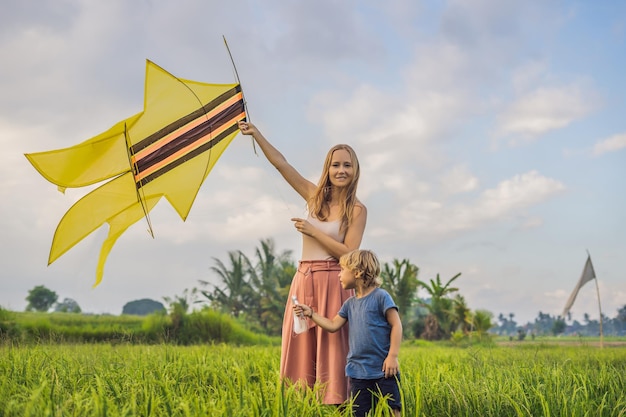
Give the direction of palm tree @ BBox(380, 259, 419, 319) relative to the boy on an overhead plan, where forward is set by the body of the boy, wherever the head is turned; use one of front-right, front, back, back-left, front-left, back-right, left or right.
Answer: back-right

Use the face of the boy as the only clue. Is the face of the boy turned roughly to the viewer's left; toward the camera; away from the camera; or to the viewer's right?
to the viewer's left

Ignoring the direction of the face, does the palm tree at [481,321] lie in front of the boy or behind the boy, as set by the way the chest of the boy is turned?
behind

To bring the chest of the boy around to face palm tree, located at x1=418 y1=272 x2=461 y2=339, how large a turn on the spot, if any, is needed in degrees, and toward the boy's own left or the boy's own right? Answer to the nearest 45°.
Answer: approximately 135° to the boy's own right

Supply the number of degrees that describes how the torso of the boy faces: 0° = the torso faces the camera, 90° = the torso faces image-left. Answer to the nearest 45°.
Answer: approximately 45°

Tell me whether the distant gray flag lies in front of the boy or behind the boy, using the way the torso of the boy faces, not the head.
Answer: behind

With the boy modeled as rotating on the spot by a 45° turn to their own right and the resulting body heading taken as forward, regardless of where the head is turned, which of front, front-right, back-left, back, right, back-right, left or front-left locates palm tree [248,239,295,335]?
right
